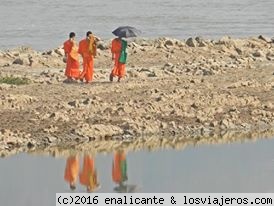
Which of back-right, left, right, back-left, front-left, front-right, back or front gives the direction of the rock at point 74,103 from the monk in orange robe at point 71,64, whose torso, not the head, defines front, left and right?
back-right

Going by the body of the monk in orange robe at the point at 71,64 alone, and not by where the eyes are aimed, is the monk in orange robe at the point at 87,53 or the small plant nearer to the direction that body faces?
the monk in orange robe

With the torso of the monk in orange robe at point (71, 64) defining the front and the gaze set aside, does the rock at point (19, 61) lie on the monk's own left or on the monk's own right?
on the monk's own left

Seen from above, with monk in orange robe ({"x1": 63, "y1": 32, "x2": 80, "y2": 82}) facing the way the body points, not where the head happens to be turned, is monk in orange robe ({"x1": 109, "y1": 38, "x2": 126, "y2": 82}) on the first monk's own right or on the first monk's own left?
on the first monk's own right

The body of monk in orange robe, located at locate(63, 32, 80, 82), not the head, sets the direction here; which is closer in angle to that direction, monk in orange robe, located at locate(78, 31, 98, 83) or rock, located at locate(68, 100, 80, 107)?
the monk in orange robe

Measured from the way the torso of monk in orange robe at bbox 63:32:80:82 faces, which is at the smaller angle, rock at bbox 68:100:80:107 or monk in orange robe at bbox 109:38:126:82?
the monk in orange robe

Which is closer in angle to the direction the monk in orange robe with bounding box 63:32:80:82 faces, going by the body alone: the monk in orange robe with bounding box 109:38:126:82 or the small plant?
the monk in orange robe

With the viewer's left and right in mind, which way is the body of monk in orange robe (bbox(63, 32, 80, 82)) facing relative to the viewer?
facing away from the viewer and to the right of the viewer
